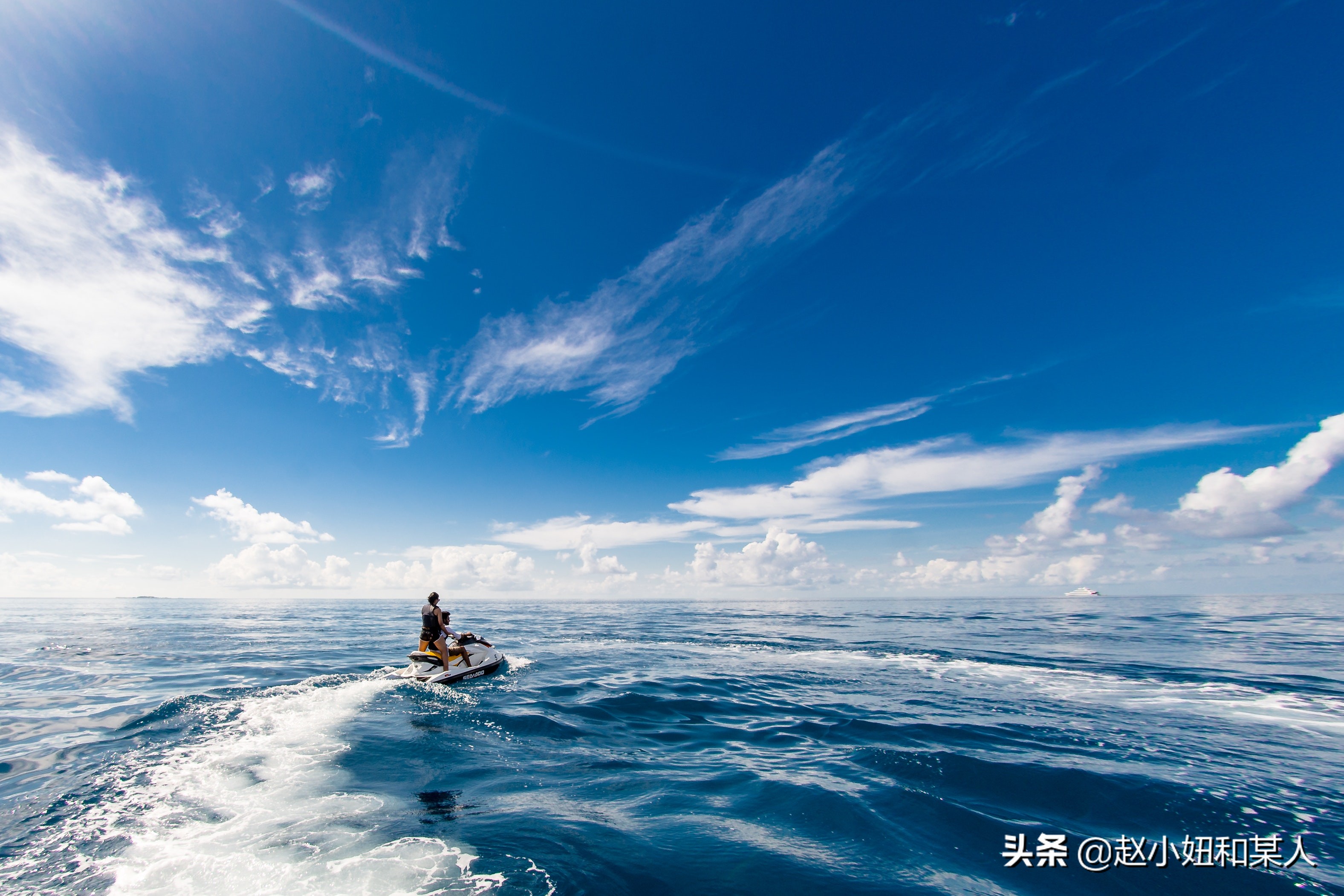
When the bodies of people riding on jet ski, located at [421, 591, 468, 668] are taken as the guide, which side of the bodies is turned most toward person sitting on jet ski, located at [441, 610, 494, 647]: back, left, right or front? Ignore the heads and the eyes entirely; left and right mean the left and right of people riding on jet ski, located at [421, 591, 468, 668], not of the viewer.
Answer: front

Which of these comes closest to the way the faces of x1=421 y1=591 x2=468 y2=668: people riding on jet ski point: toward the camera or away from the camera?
away from the camera

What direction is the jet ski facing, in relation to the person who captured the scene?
facing away from the viewer and to the right of the viewer

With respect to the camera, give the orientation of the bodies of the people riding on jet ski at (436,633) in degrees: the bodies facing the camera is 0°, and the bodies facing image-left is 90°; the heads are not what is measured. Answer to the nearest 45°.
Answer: approximately 225°
